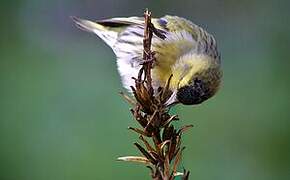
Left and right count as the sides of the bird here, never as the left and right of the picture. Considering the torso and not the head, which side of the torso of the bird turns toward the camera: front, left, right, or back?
right
